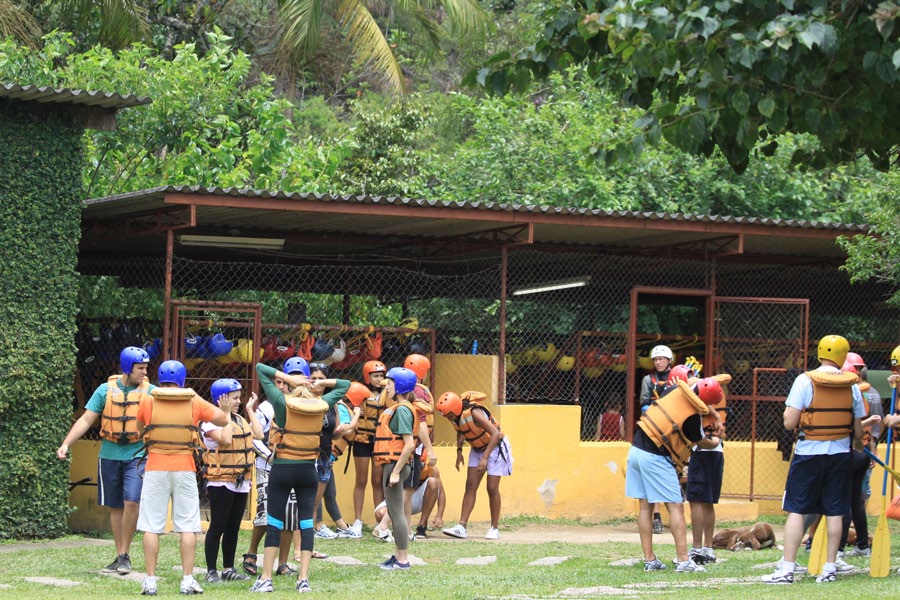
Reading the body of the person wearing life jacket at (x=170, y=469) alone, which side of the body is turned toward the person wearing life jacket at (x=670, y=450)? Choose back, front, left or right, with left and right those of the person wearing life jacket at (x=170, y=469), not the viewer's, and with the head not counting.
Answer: right

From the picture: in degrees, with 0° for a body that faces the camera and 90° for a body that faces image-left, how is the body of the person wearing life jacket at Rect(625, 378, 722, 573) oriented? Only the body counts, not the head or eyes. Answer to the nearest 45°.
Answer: approximately 225°

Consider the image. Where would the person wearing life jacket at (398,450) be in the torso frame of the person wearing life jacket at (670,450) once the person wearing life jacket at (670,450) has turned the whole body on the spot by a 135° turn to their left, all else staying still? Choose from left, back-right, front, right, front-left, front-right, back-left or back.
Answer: front

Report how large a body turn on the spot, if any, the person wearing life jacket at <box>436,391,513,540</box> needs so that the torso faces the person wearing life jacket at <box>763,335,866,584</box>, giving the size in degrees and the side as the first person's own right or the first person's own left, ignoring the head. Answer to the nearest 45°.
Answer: approximately 90° to the first person's own left

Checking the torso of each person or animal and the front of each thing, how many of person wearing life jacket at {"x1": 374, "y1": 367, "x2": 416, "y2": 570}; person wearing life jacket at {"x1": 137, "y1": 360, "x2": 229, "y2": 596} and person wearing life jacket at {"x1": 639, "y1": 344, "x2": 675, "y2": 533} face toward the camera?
1

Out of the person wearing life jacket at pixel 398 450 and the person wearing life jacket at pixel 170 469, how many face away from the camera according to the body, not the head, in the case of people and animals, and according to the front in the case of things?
1

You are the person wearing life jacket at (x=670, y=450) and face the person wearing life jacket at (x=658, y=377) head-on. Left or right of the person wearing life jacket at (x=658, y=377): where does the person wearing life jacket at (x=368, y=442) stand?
left

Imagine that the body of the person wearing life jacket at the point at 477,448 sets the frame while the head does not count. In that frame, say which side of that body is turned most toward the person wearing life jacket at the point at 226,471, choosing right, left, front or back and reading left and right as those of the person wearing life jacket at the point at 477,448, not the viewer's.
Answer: front

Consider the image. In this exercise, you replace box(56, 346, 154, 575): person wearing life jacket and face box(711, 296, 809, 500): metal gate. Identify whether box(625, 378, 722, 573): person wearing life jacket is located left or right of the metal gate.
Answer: right

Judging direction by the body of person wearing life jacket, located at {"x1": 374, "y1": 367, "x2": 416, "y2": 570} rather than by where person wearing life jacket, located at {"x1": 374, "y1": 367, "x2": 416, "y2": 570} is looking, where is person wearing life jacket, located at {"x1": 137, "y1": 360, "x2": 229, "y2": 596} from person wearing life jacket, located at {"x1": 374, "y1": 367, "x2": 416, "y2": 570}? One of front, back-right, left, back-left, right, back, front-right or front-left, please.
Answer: front-left

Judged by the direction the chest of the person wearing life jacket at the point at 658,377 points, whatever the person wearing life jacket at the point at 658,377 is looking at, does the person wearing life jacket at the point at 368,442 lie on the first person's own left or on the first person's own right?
on the first person's own right

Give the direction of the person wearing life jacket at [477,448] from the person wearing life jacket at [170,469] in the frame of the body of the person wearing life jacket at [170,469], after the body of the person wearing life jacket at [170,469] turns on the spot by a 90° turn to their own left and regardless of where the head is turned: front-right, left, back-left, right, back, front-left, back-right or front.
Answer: back-right

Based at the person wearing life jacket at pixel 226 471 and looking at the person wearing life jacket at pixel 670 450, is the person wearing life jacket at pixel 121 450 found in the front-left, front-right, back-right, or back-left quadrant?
back-left

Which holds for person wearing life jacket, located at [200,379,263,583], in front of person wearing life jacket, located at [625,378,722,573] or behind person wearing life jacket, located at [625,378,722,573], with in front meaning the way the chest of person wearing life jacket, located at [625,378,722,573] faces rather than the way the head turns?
behind

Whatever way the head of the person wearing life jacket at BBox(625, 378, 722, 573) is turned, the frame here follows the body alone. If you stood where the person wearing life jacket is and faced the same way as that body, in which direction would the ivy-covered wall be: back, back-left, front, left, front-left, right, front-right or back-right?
back-left

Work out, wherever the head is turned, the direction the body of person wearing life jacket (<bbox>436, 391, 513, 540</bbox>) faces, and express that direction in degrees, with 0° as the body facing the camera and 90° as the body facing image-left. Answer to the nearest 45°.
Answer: approximately 45°

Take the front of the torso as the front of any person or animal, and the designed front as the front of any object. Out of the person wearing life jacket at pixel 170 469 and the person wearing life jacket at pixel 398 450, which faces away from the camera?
the person wearing life jacket at pixel 170 469

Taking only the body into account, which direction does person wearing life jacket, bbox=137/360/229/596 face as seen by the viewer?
away from the camera

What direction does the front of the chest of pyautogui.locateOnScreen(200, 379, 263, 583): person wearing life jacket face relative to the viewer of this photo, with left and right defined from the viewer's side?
facing the viewer and to the right of the viewer

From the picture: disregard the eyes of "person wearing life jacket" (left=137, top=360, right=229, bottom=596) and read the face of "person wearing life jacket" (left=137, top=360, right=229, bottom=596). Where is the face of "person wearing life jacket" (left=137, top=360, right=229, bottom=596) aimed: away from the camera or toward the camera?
away from the camera

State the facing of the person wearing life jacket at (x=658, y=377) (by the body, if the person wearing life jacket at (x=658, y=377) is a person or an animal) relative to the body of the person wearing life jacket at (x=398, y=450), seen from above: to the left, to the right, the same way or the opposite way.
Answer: to the left

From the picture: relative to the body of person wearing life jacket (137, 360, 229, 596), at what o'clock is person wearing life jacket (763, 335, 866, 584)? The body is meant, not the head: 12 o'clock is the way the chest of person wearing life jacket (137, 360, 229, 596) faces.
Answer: person wearing life jacket (763, 335, 866, 584) is roughly at 3 o'clock from person wearing life jacket (137, 360, 229, 596).
